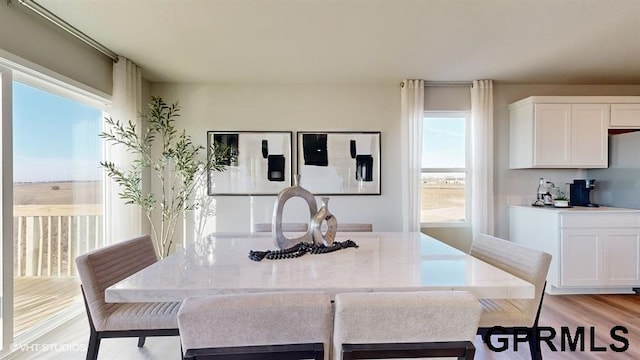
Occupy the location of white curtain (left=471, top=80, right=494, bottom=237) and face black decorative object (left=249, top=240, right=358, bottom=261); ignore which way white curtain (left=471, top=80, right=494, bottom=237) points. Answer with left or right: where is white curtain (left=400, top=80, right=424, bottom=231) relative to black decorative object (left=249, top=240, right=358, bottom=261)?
right

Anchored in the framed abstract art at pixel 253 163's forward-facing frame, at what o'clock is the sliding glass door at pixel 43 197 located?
The sliding glass door is roughly at 2 o'clock from the framed abstract art.

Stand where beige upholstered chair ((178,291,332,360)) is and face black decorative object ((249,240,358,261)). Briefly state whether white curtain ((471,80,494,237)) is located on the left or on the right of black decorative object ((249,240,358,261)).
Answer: right

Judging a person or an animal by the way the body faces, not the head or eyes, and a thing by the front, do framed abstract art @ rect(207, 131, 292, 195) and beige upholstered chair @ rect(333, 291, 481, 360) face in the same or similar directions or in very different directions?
very different directions

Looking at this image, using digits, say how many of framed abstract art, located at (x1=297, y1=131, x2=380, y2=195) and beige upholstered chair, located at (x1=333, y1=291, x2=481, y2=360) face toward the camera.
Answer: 1

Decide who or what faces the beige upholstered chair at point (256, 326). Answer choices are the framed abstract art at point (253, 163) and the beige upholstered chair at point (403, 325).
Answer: the framed abstract art

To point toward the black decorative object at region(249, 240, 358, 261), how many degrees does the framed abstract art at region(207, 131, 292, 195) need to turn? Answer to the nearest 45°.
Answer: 0° — it already faces it

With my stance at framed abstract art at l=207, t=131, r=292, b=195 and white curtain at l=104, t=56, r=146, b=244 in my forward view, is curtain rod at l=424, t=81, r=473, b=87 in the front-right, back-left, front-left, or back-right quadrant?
back-left

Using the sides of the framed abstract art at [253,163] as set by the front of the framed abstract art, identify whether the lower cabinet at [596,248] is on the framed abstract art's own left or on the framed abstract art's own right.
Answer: on the framed abstract art's own left

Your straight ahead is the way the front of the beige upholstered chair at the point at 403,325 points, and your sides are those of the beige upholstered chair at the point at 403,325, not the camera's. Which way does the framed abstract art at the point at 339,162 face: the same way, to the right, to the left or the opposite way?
the opposite way

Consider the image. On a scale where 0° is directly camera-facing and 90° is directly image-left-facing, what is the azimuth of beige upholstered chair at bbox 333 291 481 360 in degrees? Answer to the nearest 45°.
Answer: approximately 180°

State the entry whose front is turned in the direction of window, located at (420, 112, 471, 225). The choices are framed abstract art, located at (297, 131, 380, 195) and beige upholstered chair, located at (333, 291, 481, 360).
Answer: the beige upholstered chair
